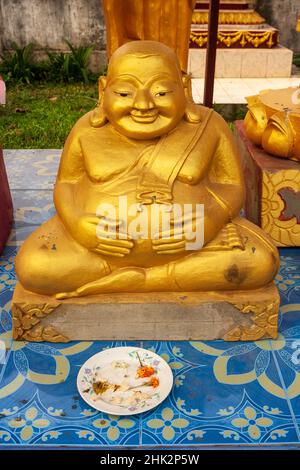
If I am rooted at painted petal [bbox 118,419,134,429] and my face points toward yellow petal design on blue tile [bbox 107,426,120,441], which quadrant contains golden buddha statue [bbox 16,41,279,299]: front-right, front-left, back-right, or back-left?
back-right

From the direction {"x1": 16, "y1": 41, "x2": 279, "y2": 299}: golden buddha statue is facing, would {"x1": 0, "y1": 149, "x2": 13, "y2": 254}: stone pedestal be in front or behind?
behind

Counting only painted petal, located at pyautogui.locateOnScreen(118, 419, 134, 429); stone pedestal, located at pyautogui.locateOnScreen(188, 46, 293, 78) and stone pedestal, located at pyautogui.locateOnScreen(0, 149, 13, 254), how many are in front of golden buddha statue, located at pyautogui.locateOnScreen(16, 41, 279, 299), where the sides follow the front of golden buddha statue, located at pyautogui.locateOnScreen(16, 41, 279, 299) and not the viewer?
1

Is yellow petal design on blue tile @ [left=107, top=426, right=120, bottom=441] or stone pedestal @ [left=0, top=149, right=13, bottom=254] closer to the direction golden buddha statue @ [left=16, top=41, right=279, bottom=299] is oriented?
the yellow petal design on blue tile

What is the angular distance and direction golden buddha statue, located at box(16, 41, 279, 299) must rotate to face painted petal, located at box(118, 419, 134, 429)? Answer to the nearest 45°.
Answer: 0° — it already faces it

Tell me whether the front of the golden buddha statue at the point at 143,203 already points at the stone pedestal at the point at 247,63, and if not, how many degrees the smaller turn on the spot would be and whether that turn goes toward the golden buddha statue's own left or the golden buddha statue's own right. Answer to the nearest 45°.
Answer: approximately 180°

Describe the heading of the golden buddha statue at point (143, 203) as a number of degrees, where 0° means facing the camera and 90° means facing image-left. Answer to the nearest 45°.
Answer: approximately 0°

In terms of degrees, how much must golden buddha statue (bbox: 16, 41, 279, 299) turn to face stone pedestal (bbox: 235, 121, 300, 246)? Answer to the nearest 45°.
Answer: approximately 135° to its left

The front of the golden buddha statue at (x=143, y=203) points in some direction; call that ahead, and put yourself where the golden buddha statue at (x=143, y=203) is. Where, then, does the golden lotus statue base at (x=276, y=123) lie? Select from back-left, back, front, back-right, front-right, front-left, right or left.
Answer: back-left

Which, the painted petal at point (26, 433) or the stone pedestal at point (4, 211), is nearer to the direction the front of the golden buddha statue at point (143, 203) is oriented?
the painted petal

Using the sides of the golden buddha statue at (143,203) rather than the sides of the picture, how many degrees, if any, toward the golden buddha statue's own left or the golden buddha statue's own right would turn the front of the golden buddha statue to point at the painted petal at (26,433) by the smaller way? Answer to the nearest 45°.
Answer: approximately 45° to the golden buddha statue's own right

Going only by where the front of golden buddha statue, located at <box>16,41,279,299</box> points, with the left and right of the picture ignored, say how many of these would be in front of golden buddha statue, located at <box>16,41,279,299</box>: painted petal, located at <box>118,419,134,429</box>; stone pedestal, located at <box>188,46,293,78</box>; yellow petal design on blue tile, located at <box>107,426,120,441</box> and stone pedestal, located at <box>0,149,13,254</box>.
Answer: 2

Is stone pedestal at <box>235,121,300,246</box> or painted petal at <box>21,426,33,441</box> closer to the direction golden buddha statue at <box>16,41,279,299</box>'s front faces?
the painted petal

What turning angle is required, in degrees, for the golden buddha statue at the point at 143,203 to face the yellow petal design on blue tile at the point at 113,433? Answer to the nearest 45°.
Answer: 0° — it already faces it
